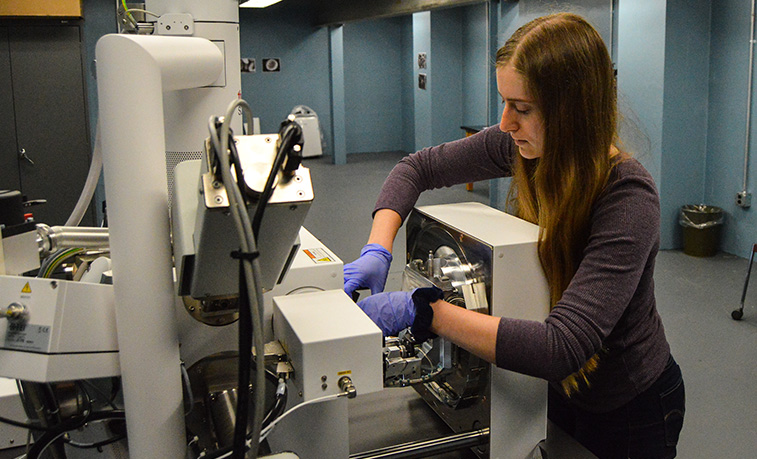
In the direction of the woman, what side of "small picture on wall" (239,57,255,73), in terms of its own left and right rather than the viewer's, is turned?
front

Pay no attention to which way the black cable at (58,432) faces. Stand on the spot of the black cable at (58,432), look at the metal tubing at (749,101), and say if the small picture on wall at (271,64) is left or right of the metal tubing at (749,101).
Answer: left

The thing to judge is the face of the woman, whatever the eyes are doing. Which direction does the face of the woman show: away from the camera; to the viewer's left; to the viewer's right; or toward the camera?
to the viewer's left

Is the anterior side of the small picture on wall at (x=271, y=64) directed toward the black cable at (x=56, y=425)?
yes

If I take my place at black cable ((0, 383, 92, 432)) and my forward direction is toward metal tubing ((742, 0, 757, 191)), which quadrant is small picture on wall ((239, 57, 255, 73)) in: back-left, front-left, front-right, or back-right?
front-left

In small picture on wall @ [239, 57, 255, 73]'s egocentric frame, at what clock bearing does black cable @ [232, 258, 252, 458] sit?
The black cable is roughly at 12 o'clock from the small picture on wall.

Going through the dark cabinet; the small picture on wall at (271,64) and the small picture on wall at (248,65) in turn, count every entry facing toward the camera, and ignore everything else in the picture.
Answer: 3

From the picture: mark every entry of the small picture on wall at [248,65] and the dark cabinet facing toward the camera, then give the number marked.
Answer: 2

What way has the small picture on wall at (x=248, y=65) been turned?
toward the camera

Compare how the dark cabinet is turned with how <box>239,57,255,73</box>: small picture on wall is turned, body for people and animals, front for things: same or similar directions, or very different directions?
same or similar directions

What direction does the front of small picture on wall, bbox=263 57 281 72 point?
toward the camera

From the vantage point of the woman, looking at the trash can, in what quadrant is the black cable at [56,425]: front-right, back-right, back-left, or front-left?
back-left

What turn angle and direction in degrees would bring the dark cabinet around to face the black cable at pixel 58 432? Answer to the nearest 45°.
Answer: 0° — it already faces it

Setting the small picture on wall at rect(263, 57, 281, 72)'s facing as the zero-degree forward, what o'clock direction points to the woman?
The woman is roughly at 12 o'clock from the small picture on wall.
